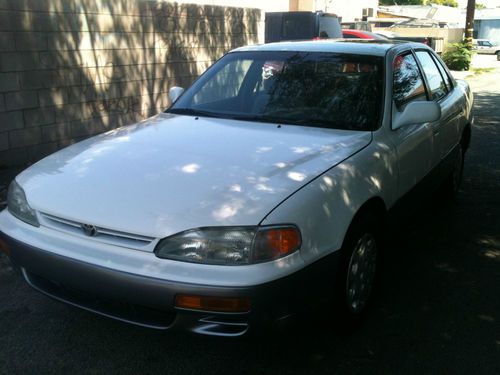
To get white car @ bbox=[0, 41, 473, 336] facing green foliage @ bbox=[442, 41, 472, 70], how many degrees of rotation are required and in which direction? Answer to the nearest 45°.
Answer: approximately 180°

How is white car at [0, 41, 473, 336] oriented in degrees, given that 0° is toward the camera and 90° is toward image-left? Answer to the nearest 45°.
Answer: approximately 45°

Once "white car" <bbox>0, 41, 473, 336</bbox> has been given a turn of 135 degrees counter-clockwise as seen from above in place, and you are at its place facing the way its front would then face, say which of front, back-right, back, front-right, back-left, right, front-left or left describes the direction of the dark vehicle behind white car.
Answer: left

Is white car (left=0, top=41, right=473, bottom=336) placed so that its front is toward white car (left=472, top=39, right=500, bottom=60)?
no
